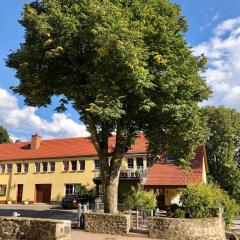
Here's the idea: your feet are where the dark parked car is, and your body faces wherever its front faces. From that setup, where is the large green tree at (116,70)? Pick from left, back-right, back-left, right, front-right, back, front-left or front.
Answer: back-right

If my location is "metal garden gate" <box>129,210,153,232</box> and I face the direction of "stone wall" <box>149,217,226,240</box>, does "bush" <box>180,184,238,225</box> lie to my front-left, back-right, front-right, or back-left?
front-left
